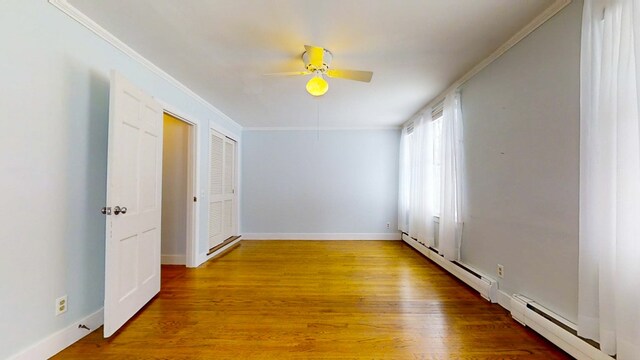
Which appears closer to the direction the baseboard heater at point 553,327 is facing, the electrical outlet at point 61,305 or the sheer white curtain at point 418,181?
the electrical outlet

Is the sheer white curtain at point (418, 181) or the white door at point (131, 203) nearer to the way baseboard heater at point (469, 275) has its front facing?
the white door

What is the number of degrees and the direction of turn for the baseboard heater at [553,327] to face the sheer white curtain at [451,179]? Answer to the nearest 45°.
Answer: approximately 90° to its right

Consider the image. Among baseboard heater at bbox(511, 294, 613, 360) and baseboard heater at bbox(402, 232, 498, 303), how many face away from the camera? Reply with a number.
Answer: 0

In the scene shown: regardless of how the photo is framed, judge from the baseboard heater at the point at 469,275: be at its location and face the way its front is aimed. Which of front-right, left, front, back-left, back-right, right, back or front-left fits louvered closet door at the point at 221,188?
front-right

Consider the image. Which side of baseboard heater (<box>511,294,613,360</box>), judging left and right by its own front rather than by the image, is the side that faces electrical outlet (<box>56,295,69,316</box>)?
front

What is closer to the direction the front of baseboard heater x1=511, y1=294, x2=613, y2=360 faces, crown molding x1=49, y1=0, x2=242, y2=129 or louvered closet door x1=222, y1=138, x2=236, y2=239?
the crown molding

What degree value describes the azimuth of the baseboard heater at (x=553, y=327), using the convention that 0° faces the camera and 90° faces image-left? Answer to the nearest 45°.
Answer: approximately 45°

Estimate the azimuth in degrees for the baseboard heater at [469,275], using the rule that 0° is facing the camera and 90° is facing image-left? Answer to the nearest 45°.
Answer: approximately 45°

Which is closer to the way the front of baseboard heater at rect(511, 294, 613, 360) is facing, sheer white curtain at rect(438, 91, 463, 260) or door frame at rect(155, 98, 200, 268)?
the door frame

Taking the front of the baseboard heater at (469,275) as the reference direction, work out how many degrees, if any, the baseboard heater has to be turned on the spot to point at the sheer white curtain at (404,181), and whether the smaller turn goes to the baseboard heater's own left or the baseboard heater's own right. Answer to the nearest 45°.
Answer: approximately 90° to the baseboard heater's own right

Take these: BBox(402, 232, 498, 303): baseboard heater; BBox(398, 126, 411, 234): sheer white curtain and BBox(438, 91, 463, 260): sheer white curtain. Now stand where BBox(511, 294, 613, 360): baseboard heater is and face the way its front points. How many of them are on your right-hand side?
3

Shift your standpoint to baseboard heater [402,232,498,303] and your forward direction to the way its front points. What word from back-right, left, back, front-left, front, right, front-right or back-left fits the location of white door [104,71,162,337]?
front

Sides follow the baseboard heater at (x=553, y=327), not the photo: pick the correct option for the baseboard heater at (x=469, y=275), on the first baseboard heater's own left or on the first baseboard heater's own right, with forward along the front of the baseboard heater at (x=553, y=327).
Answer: on the first baseboard heater's own right

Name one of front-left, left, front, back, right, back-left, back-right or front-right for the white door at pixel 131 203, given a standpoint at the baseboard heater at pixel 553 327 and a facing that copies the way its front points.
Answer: front
